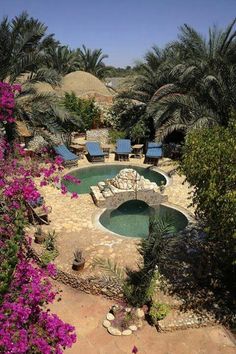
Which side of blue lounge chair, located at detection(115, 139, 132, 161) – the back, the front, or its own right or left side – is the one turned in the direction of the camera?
front

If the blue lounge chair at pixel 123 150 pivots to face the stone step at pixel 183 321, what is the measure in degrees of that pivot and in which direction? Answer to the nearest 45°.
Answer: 0° — it already faces it

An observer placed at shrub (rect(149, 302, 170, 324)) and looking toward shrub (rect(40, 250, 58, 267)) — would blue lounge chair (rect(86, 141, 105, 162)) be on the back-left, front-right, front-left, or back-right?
front-right

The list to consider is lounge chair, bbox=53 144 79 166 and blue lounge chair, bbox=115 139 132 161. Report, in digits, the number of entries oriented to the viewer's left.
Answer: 0

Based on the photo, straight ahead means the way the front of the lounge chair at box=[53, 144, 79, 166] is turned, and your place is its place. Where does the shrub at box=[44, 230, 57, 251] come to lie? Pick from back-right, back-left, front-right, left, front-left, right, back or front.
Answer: front-right

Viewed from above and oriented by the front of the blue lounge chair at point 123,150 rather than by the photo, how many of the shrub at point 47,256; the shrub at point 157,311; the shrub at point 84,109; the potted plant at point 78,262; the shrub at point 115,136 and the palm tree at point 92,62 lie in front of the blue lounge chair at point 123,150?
3

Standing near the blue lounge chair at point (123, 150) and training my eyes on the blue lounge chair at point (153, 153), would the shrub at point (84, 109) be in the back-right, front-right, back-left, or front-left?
back-left

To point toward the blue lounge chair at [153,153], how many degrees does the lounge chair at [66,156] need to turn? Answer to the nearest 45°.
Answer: approximately 45° to its left

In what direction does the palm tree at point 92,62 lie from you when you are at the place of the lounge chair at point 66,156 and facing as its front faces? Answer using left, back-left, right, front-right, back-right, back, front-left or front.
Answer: back-left

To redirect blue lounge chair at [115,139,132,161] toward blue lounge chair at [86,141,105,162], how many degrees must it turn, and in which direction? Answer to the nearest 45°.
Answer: approximately 90° to its right

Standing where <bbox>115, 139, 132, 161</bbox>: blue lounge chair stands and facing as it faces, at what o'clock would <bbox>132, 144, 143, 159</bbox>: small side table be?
The small side table is roughly at 8 o'clock from the blue lounge chair.

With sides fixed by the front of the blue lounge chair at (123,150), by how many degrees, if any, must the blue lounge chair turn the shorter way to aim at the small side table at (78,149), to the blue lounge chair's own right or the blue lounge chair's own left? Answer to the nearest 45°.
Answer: approximately 90° to the blue lounge chair's own right

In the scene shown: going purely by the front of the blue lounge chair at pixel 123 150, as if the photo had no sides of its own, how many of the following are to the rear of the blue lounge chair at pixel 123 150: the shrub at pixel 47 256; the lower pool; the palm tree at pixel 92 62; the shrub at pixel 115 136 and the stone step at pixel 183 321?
2

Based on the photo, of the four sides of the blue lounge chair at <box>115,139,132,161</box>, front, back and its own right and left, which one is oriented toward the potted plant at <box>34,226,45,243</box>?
front

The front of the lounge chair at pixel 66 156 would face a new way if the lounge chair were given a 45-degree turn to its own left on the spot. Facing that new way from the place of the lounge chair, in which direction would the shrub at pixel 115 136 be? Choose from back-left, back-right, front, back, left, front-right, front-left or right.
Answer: front-left

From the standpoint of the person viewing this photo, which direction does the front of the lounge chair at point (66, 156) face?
facing the viewer and to the right of the viewer

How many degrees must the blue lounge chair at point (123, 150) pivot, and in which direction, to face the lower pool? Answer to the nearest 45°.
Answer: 0° — it already faces it
